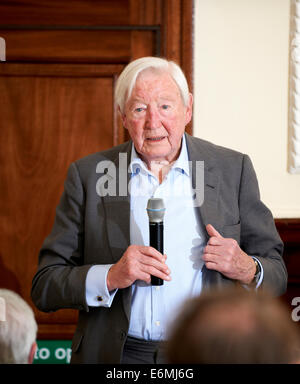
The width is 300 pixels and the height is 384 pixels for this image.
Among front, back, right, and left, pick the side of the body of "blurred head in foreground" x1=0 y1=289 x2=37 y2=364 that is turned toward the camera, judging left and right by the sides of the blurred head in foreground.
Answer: back

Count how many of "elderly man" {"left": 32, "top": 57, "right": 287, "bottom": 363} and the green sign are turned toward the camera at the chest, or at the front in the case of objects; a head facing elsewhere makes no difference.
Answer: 2

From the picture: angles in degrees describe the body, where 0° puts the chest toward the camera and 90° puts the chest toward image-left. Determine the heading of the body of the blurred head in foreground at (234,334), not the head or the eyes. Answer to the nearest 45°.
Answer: approximately 180°

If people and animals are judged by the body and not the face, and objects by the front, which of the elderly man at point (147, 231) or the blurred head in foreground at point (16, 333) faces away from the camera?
the blurred head in foreground

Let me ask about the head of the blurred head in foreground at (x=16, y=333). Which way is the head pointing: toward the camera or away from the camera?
away from the camera

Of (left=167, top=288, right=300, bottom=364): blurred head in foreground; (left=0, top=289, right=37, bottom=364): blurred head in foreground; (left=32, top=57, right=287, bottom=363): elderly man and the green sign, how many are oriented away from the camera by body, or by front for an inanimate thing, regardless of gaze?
2

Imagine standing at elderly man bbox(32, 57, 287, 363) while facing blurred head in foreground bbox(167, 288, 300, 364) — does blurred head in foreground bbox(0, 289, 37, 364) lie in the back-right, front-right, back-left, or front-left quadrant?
front-right

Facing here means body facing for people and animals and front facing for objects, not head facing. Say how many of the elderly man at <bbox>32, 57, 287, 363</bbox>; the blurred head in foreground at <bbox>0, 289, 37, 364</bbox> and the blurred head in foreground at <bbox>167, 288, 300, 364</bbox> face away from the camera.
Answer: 2

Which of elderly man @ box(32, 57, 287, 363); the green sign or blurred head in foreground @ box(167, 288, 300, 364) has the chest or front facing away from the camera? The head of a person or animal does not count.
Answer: the blurred head in foreground

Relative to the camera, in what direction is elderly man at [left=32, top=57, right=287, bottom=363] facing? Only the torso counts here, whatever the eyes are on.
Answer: toward the camera

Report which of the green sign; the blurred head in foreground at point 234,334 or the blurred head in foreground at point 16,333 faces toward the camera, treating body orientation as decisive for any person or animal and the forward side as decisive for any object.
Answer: the green sign

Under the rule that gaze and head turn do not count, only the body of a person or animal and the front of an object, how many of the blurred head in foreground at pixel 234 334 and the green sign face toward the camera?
1

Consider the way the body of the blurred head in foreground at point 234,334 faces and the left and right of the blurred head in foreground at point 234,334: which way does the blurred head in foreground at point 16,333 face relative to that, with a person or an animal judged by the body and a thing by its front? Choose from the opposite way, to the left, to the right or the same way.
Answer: the same way

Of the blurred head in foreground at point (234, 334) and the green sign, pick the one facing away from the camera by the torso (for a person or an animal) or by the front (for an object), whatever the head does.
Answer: the blurred head in foreground

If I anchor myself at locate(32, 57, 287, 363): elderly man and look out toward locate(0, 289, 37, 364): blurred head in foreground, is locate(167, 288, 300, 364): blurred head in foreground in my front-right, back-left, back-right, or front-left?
front-left

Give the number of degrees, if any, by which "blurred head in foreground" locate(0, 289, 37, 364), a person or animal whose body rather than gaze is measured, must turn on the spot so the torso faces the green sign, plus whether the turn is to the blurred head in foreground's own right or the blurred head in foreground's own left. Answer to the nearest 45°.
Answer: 0° — they already face it
